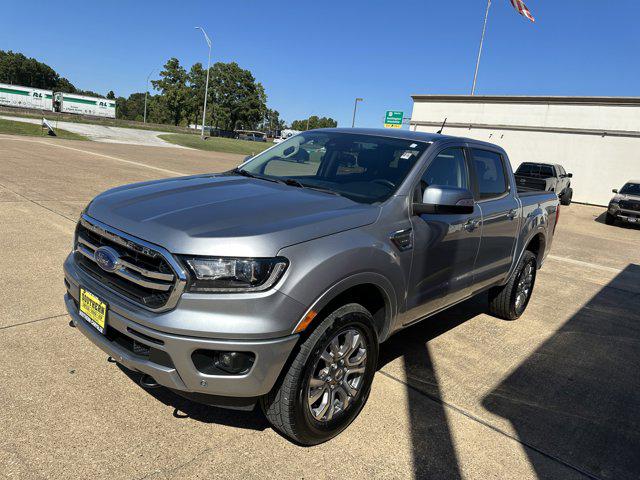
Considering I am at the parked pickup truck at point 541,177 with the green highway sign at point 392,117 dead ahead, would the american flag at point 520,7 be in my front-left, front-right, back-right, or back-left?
front-right

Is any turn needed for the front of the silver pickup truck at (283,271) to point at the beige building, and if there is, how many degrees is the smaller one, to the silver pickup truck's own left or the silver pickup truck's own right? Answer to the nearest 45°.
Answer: approximately 180°

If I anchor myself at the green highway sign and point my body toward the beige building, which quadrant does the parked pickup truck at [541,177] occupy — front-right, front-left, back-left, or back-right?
front-right

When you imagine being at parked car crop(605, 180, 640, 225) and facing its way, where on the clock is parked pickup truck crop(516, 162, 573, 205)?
parked pickup truck crop(516, 162, 573, 205) is roughly at 3 o'clock from parked car crop(605, 180, 640, 225).

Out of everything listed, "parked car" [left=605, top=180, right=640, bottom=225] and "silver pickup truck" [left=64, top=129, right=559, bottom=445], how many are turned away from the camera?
0

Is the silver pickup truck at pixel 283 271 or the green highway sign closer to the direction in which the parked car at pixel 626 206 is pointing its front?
the silver pickup truck

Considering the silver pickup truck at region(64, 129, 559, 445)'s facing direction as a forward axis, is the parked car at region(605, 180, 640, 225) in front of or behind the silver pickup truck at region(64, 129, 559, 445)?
behind

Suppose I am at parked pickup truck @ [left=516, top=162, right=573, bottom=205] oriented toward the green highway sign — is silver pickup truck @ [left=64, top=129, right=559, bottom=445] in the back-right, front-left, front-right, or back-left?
back-left

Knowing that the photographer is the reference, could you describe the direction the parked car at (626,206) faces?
facing the viewer and to the left of the viewer
